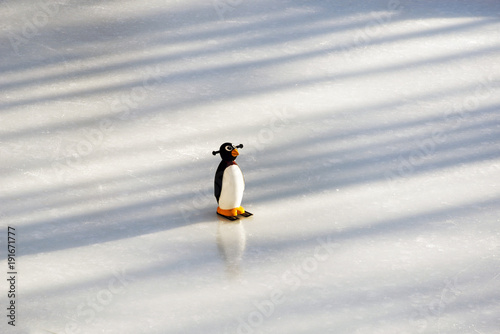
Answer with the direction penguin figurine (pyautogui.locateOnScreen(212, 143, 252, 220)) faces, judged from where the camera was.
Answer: facing the viewer and to the right of the viewer
